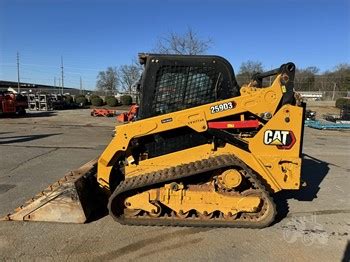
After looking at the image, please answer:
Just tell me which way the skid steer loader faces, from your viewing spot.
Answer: facing to the left of the viewer

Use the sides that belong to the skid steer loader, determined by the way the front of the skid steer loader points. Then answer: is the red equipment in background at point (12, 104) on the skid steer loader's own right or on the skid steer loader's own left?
on the skid steer loader's own right
